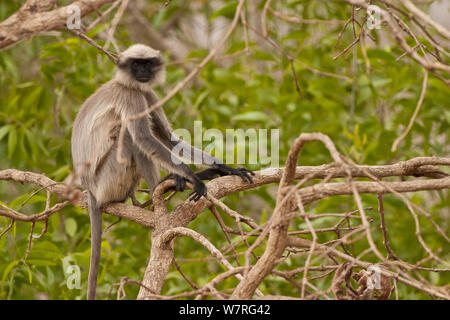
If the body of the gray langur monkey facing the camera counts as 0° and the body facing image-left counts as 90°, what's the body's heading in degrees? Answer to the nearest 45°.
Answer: approximately 270°
